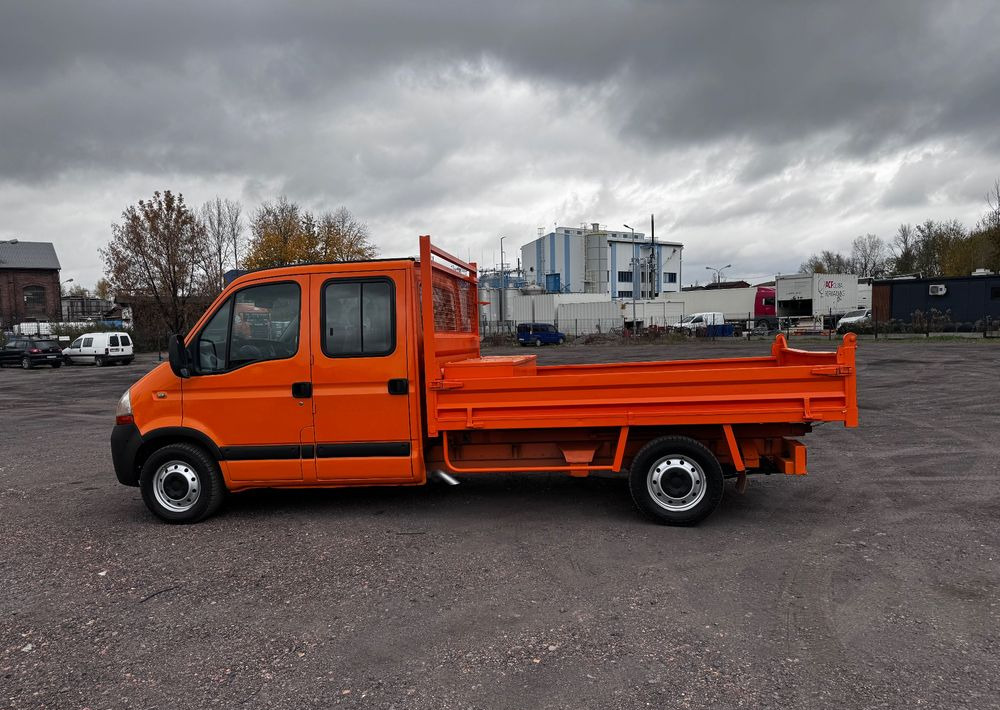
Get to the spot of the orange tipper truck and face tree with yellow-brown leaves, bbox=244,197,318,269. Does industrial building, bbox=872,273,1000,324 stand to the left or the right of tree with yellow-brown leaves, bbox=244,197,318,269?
right

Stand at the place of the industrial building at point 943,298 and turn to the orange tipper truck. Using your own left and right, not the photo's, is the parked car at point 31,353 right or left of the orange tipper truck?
right

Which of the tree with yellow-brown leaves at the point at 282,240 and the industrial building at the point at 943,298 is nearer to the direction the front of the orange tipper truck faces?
the tree with yellow-brown leaves

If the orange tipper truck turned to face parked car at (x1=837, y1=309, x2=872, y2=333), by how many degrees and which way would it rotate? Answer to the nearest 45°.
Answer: approximately 135° to its right

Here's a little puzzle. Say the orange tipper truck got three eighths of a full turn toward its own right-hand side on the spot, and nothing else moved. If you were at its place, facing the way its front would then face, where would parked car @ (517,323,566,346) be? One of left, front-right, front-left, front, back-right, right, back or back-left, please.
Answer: front-left

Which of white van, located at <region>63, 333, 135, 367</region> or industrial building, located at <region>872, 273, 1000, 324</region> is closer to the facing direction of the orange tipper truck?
the white van

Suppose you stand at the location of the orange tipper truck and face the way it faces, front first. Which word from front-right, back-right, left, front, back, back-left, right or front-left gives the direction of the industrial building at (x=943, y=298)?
back-right

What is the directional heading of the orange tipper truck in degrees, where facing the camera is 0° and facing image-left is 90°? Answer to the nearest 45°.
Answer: approximately 90°

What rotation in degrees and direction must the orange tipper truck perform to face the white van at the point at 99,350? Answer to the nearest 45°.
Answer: approximately 45° to its right

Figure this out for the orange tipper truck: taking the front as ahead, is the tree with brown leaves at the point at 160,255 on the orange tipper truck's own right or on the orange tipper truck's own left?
on the orange tipper truck's own right

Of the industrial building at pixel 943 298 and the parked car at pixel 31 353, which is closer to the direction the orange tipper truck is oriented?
the parked car
